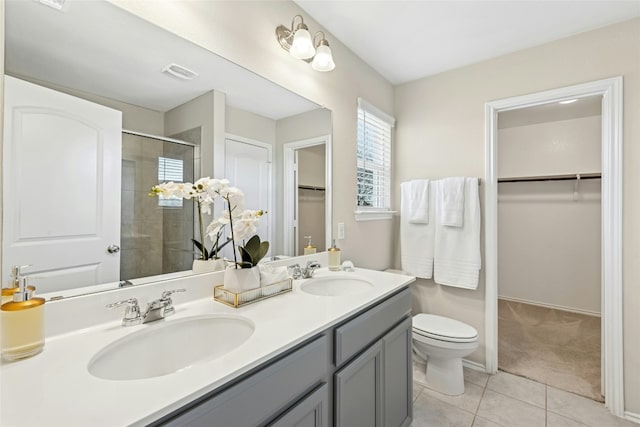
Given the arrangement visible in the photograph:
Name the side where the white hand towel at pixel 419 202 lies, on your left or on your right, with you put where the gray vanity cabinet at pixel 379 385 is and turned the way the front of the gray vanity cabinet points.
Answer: on your left

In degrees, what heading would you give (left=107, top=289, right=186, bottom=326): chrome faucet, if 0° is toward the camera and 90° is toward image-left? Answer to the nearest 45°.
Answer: approximately 315°

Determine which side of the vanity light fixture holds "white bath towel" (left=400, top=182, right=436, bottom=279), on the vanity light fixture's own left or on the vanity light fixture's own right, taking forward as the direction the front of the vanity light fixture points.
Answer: on the vanity light fixture's own left

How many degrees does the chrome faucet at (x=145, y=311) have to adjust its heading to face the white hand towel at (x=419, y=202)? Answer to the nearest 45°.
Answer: approximately 45° to its left

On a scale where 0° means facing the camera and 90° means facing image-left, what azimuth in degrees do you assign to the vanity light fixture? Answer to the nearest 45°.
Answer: approximately 315°

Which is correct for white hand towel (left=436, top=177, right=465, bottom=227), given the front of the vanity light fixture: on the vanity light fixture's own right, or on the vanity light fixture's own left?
on the vanity light fixture's own left

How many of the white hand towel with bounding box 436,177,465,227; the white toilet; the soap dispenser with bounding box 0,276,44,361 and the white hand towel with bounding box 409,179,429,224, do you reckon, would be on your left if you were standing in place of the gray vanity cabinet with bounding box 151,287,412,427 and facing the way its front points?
3

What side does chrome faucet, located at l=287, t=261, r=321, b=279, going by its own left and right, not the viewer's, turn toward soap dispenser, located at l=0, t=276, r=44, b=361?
right

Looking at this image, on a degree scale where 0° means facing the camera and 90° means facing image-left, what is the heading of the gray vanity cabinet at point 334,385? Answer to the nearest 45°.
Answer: approximately 315°

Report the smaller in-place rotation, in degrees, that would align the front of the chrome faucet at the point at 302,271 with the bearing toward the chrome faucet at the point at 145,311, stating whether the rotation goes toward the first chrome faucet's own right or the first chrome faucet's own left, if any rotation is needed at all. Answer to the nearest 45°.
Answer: approximately 90° to the first chrome faucet's own right
